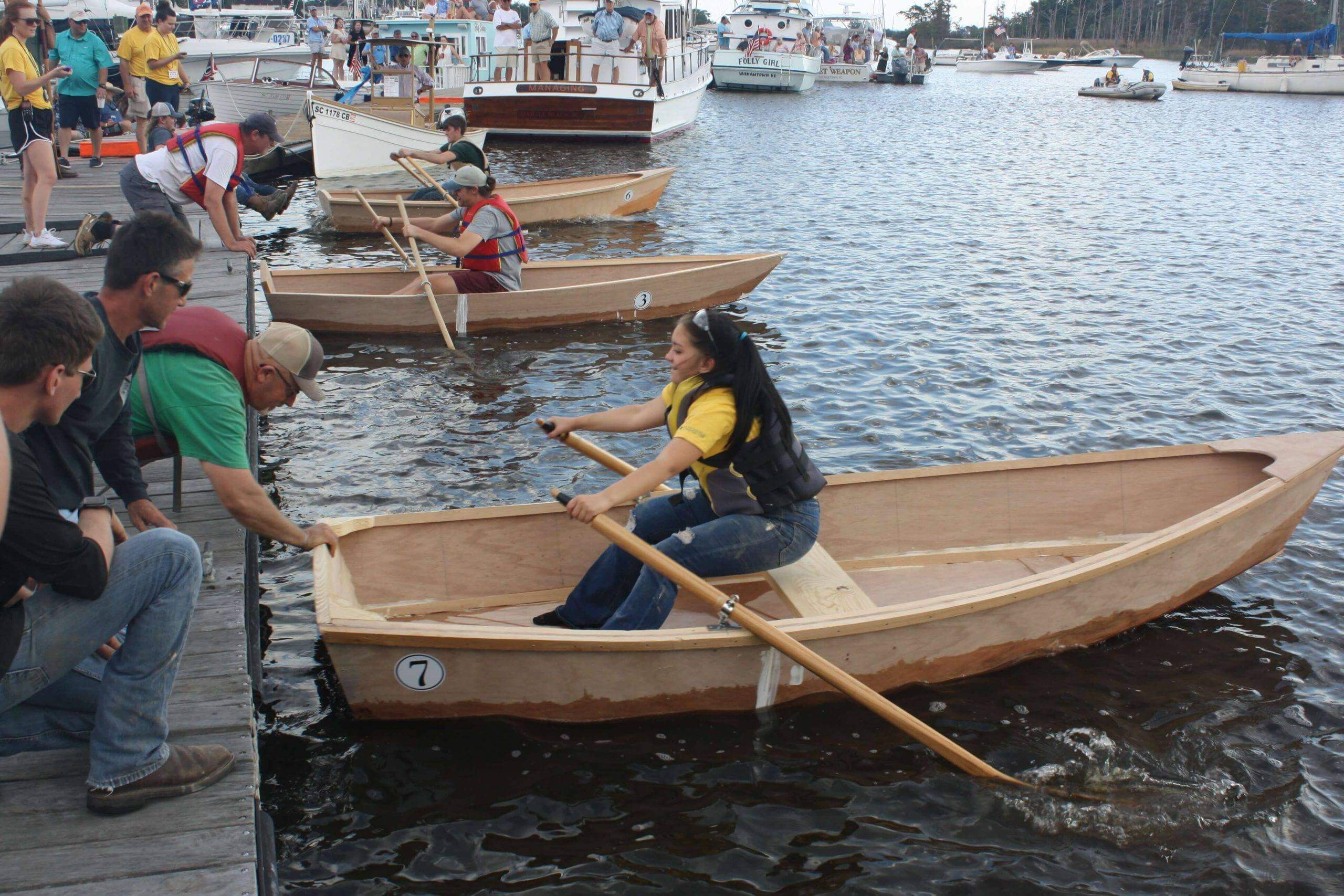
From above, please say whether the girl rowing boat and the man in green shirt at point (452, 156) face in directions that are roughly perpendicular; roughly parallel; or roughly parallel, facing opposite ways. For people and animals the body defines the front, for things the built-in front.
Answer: roughly parallel

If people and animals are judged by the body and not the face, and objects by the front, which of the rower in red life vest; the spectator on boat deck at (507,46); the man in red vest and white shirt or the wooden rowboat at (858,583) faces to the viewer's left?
the rower in red life vest

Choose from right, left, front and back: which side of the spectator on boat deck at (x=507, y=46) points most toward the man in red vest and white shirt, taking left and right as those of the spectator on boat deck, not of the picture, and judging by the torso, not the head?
front

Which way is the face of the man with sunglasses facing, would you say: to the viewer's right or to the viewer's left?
to the viewer's right

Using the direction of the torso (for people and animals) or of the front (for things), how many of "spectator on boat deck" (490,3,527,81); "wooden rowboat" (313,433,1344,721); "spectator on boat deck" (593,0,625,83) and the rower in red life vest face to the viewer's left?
1

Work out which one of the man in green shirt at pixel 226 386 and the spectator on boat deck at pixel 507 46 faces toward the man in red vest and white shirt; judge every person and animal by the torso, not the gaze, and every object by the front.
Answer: the spectator on boat deck

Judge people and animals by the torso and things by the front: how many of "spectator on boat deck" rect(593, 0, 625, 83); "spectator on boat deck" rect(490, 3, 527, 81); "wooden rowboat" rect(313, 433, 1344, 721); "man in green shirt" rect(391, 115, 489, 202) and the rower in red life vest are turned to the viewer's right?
1

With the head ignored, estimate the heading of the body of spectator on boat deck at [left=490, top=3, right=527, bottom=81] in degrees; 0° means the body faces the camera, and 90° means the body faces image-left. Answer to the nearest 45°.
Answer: approximately 0°

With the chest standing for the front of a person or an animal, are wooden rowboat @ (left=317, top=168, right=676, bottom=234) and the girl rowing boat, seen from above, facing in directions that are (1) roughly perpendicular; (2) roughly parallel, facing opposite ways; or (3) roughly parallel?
roughly parallel, facing opposite ways

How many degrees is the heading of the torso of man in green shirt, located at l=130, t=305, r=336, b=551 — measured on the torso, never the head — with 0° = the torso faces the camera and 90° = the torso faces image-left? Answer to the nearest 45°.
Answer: approximately 270°

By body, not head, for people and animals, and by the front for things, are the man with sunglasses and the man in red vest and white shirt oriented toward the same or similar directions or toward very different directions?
same or similar directions

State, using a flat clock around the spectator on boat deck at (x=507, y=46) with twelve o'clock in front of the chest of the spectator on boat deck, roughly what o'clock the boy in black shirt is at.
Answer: The boy in black shirt is roughly at 12 o'clock from the spectator on boat deck.

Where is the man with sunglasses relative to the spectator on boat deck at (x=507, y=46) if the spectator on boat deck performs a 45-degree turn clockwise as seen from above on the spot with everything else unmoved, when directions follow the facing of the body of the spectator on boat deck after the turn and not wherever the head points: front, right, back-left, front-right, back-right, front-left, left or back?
front-left

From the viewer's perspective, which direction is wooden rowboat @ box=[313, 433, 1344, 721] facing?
to the viewer's right

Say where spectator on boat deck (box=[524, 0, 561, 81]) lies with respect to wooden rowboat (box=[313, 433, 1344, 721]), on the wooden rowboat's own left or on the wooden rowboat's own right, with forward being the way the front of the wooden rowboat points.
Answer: on the wooden rowboat's own left

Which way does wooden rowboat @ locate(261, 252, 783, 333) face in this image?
to the viewer's right

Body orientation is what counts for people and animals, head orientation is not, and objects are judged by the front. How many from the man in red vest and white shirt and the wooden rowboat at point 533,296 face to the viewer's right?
2

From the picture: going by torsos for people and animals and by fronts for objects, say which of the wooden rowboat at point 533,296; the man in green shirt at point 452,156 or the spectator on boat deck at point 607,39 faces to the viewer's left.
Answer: the man in green shirt

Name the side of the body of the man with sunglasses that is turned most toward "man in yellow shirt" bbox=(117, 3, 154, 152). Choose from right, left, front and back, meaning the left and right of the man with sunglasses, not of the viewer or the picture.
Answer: left

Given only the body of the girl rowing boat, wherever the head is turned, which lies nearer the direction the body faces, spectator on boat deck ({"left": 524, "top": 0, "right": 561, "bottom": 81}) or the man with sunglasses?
the man with sunglasses

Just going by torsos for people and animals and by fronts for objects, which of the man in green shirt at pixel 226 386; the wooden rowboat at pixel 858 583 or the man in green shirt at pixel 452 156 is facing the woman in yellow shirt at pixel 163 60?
the man in green shirt at pixel 452 156
